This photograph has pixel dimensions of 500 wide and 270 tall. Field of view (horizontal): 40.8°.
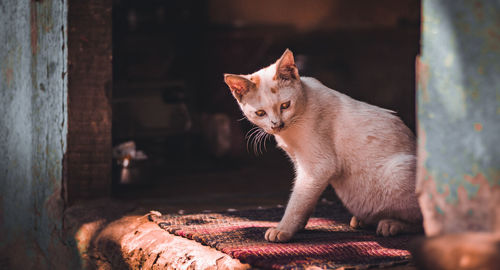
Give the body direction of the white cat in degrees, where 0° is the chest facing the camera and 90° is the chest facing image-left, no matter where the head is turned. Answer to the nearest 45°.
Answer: approximately 45°

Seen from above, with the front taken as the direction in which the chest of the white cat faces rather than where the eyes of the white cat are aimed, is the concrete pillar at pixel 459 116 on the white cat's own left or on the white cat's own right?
on the white cat's own left
